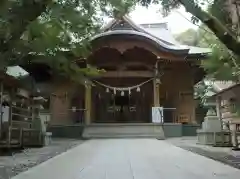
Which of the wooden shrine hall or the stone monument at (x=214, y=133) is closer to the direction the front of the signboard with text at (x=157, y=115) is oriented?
the stone monument

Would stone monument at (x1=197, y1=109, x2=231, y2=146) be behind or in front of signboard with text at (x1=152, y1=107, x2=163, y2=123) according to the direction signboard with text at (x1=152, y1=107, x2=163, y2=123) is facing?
in front

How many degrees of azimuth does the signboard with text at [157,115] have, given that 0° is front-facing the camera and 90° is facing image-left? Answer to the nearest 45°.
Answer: approximately 0°
